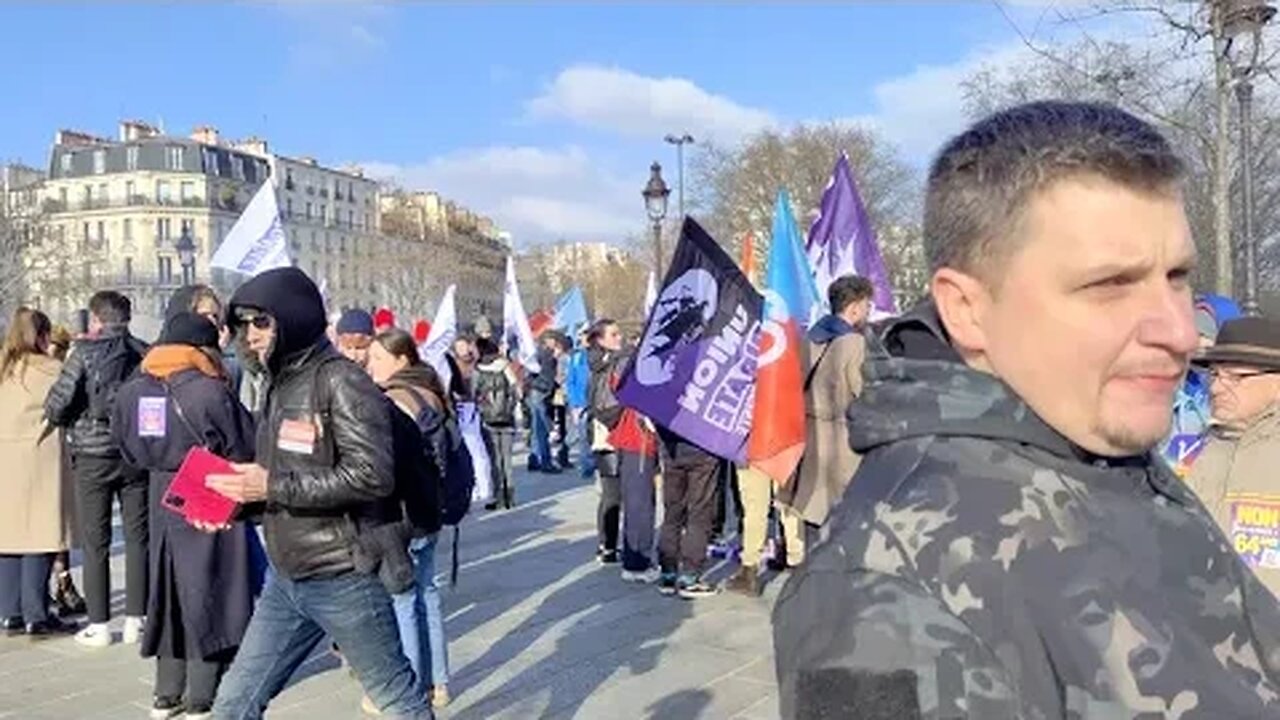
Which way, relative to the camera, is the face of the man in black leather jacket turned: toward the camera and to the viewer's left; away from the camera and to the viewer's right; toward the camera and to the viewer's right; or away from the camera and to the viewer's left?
toward the camera and to the viewer's left

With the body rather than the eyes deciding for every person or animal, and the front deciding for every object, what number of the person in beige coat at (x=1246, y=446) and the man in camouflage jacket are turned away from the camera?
0

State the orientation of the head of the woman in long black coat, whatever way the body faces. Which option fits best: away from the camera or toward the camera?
away from the camera

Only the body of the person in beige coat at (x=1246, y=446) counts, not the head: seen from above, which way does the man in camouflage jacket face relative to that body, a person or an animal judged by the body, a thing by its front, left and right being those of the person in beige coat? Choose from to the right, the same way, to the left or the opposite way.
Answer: to the left

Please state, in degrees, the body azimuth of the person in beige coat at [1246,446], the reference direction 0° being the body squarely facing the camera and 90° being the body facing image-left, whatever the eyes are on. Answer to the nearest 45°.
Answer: approximately 45°

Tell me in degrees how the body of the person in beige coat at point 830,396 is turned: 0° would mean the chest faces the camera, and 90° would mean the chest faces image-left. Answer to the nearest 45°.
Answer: approximately 225°

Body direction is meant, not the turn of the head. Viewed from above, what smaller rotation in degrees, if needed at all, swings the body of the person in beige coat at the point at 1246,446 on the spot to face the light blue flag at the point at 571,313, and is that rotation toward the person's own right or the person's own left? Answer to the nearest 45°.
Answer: approximately 90° to the person's own right

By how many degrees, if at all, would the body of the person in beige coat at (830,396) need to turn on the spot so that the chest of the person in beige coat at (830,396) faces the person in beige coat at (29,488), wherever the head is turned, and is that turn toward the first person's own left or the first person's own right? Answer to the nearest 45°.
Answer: approximately 135° to the first person's own left

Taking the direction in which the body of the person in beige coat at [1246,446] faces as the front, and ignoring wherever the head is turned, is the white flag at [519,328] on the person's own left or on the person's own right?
on the person's own right

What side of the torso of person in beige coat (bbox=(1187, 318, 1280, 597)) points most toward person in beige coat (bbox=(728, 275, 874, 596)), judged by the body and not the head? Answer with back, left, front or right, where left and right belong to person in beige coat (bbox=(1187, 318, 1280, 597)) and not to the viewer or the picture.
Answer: right

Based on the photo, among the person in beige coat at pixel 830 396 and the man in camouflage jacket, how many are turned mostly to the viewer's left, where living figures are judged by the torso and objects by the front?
0

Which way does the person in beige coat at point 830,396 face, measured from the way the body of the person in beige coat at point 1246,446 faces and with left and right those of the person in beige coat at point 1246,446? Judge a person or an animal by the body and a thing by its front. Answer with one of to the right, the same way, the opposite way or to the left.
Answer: the opposite way

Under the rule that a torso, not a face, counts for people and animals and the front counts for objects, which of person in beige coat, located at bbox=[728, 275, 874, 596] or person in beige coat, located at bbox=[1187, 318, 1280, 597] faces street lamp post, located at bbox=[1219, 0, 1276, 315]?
person in beige coat, located at bbox=[728, 275, 874, 596]

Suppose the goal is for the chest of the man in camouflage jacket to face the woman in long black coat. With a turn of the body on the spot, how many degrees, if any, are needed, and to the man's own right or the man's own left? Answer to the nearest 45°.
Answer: approximately 180°

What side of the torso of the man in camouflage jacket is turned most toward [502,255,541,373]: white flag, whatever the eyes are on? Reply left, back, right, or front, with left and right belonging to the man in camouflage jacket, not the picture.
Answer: back

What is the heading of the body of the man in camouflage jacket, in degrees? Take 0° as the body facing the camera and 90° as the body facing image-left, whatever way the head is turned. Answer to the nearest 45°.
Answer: approximately 315°

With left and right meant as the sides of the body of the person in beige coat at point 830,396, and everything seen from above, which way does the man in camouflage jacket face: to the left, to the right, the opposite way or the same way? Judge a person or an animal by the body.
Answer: to the right

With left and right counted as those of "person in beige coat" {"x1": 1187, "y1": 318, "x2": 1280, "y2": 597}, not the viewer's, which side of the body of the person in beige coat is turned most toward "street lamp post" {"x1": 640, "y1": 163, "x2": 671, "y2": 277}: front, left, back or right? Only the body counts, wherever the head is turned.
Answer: right
